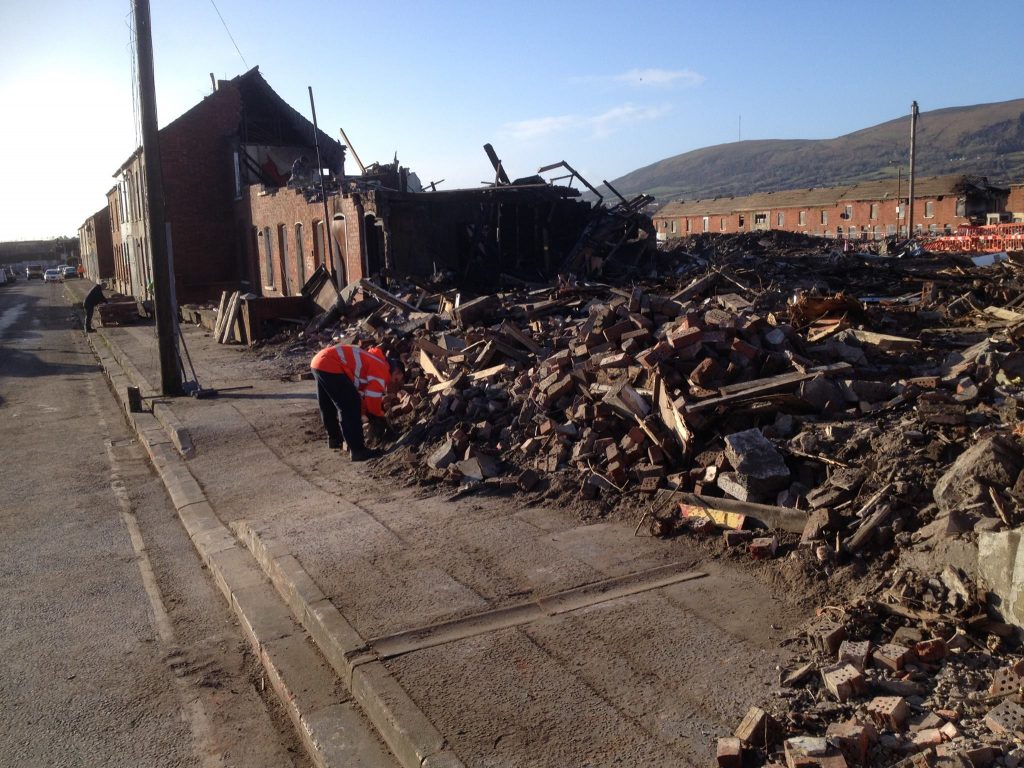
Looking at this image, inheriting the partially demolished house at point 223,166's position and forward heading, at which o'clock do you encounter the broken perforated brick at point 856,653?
The broken perforated brick is roughly at 9 o'clock from the partially demolished house.

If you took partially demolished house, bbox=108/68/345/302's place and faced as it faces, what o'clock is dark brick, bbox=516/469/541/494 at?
The dark brick is roughly at 9 o'clock from the partially demolished house.

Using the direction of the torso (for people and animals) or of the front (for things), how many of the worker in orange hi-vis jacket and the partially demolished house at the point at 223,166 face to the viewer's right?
1

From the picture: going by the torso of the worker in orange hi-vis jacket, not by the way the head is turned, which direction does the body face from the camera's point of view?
to the viewer's right

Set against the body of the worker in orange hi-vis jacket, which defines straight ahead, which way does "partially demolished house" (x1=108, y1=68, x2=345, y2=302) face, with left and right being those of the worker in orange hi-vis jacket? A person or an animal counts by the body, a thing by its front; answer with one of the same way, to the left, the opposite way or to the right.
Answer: the opposite way

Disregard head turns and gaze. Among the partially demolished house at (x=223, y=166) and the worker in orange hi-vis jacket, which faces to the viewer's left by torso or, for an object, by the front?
the partially demolished house

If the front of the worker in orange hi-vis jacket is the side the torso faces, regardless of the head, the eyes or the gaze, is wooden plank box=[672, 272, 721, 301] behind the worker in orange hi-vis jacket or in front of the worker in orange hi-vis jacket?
in front

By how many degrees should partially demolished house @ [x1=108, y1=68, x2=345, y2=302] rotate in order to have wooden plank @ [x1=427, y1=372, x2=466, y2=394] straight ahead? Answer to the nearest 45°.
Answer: approximately 90° to its left

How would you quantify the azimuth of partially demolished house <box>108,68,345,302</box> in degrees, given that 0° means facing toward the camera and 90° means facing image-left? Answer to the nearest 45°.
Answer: approximately 90°

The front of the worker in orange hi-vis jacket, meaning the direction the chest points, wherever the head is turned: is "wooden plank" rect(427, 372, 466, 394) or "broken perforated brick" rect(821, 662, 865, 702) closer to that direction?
the wooden plank

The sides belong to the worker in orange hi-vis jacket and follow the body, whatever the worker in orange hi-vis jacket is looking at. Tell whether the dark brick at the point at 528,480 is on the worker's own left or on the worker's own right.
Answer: on the worker's own right

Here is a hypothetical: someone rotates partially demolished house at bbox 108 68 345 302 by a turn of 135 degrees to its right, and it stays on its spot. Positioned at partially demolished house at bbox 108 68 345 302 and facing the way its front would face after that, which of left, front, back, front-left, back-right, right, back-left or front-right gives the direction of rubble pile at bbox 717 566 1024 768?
back-right
